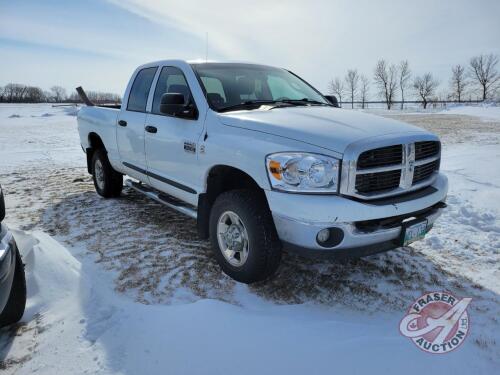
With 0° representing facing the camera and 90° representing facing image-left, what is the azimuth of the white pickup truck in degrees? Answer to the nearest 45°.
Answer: approximately 315°
